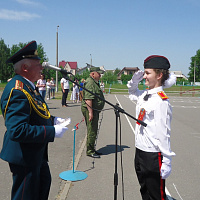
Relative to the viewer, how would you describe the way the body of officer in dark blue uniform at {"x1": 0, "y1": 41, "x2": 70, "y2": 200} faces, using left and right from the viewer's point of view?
facing to the right of the viewer

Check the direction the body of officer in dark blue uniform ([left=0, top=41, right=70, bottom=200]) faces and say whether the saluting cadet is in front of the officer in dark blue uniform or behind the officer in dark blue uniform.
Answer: in front

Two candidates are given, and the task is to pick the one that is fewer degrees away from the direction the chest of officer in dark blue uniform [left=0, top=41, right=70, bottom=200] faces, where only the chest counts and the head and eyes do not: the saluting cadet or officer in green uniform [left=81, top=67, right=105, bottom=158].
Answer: the saluting cadet

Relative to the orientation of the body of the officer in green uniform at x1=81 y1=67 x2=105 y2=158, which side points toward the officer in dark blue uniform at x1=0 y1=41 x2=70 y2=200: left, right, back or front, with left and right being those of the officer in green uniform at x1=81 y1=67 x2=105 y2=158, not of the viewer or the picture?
right

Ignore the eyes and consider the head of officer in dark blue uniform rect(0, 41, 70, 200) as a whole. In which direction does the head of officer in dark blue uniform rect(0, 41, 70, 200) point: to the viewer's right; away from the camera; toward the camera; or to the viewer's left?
to the viewer's right

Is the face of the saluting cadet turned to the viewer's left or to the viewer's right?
to the viewer's left

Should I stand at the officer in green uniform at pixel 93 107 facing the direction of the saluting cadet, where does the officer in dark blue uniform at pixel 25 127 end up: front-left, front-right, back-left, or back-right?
front-right
